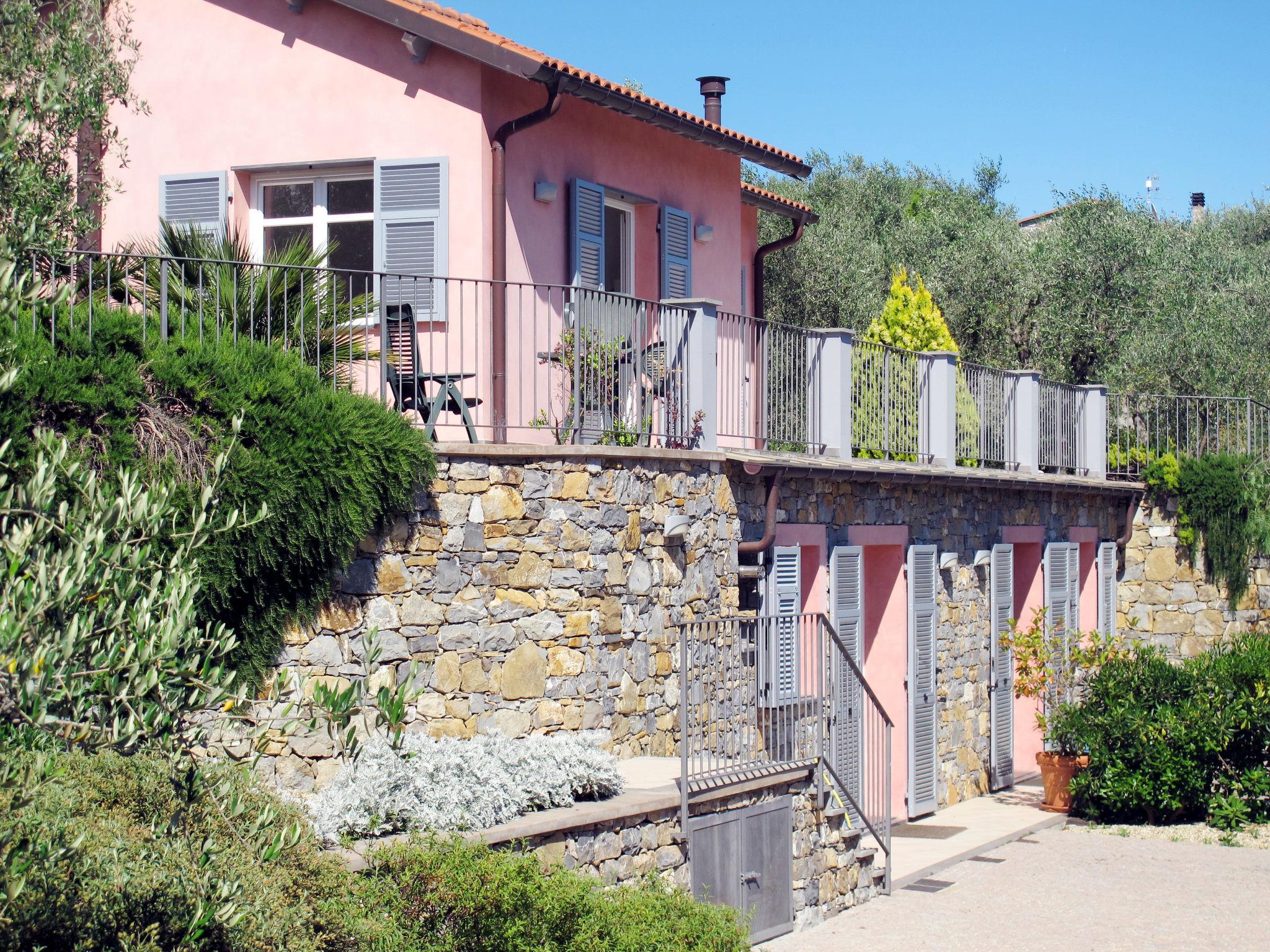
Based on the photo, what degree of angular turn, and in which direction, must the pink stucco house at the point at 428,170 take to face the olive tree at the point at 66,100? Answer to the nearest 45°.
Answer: approximately 90° to its right

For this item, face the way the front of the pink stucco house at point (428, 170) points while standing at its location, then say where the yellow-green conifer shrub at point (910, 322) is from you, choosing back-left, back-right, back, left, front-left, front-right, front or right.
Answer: left

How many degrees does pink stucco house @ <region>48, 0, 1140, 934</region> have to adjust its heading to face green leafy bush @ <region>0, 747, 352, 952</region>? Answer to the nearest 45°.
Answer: approximately 45° to its right

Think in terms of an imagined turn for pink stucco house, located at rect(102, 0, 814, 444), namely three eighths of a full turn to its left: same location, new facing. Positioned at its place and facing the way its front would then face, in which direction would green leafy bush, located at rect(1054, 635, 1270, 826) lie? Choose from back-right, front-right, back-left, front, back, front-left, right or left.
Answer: right

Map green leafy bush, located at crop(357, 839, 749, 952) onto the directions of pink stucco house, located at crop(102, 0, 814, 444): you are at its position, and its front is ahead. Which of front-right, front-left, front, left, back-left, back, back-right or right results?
front-right

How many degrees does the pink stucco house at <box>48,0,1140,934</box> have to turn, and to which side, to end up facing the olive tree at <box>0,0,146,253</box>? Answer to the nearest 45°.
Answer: approximately 90° to its right

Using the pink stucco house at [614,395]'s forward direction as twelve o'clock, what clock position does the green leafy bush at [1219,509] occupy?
The green leafy bush is roughly at 9 o'clock from the pink stucco house.

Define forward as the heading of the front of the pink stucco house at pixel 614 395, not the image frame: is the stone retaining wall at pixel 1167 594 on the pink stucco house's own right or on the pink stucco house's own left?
on the pink stucco house's own left

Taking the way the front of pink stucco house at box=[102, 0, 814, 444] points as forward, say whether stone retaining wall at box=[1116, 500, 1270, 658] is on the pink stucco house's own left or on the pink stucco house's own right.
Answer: on the pink stucco house's own left
